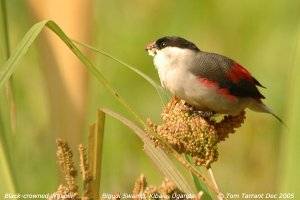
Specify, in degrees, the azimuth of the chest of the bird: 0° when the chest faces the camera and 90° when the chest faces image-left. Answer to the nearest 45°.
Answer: approximately 90°

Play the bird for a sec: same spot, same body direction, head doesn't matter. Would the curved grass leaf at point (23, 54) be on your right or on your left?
on your right

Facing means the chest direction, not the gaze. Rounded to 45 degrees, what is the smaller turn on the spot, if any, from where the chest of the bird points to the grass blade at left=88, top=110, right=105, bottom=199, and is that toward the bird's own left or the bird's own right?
approximately 45° to the bird's own left

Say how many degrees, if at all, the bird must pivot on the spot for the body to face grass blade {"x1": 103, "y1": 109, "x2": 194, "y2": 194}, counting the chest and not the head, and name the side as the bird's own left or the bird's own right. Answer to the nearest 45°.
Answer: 0° — it already faces it
